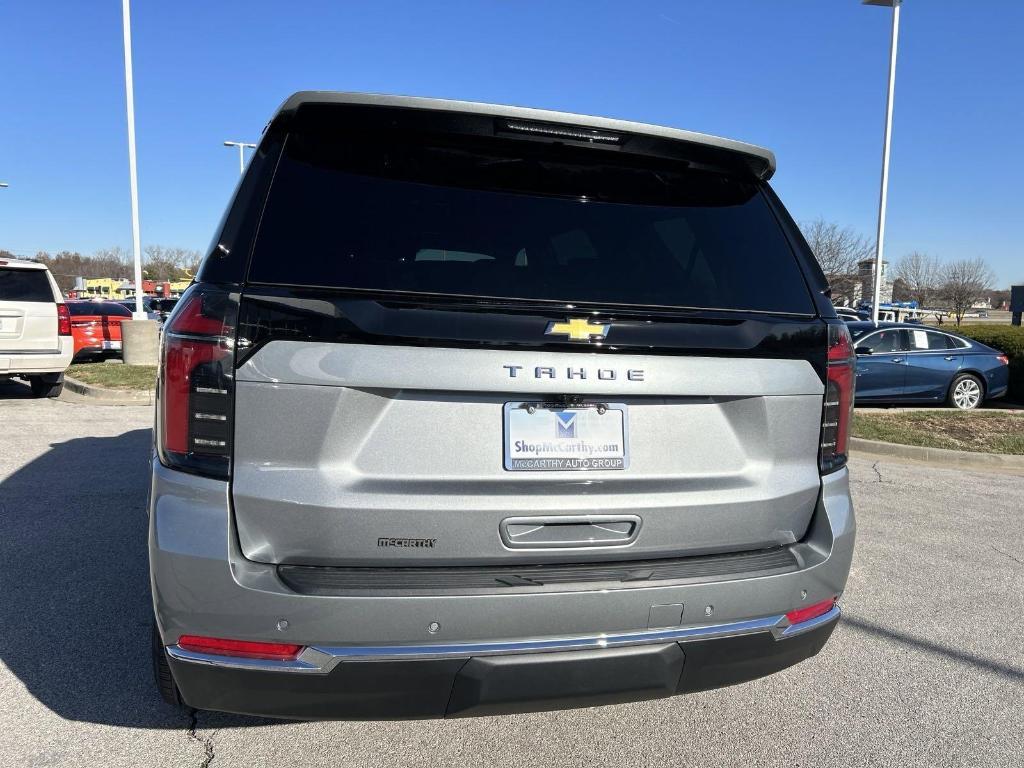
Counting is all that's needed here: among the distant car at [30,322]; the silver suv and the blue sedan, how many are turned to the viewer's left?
1

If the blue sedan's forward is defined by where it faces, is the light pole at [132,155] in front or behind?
in front

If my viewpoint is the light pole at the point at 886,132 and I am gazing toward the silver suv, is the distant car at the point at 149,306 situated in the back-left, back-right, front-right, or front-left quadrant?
front-right

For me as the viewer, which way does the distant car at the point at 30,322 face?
facing away from the viewer

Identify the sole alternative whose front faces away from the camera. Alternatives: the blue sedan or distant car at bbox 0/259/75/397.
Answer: the distant car

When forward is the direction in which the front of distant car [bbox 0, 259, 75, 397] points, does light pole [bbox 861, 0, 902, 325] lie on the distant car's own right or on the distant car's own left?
on the distant car's own right

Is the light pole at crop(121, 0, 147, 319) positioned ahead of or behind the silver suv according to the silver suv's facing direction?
ahead

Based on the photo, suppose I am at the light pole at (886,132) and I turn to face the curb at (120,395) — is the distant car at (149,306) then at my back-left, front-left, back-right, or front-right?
front-right

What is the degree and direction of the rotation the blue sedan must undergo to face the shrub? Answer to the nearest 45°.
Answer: approximately 135° to its right

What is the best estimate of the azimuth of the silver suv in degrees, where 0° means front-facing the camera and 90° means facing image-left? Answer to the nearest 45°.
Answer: approximately 180°

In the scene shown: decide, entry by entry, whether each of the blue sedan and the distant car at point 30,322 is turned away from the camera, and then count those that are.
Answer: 1

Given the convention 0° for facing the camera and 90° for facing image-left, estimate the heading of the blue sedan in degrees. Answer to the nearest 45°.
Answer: approximately 90°

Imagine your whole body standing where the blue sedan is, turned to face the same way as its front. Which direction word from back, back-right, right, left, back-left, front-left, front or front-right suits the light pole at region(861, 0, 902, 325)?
right

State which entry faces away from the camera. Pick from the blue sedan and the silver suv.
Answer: the silver suv
